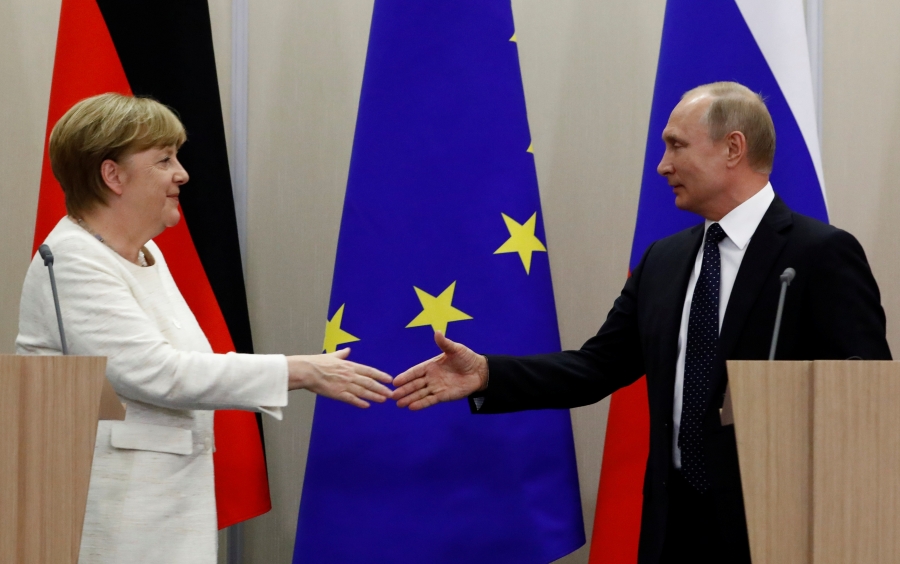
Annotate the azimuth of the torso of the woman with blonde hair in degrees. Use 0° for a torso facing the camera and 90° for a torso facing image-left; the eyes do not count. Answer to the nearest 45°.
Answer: approximately 270°

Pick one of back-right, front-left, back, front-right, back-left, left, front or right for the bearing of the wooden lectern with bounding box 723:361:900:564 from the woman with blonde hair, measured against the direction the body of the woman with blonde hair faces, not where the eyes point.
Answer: front-right

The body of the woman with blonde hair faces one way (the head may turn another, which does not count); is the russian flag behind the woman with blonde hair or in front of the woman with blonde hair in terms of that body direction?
in front

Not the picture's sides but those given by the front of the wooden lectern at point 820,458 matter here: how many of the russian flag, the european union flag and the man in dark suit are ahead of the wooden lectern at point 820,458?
0

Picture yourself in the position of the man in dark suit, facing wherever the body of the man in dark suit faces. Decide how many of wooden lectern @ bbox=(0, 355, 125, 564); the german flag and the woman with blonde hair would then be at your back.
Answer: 0

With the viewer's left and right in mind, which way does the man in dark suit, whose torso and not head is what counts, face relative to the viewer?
facing the viewer and to the left of the viewer

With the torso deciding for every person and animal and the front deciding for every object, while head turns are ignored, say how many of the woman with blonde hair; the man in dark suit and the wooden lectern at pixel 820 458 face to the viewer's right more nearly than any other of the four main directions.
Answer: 1

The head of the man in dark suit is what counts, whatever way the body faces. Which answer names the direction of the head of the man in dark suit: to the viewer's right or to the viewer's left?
to the viewer's left

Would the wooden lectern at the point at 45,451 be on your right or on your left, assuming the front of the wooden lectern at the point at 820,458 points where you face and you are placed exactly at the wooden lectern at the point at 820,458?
on your right

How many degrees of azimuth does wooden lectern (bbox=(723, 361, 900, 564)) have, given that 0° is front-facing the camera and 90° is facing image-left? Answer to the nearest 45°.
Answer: approximately 0°

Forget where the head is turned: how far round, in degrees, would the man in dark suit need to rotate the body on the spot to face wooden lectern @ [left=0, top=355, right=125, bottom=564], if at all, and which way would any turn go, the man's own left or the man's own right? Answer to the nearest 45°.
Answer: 0° — they already face it

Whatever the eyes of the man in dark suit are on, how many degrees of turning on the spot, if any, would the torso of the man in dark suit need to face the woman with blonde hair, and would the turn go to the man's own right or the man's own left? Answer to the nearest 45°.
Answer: approximately 45° to the man's own right

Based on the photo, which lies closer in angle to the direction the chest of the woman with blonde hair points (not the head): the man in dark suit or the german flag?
the man in dark suit

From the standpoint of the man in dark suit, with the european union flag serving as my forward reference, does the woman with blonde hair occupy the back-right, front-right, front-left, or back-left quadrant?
front-left

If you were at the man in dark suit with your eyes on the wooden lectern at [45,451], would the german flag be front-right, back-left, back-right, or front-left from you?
front-right

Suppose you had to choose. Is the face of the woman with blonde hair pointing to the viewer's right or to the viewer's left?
to the viewer's right

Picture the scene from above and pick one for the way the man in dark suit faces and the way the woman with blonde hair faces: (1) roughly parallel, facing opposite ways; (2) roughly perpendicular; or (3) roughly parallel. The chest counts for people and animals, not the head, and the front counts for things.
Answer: roughly parallel, facing opposite ways
